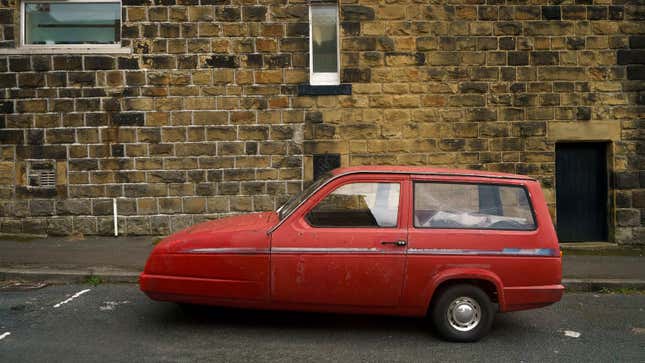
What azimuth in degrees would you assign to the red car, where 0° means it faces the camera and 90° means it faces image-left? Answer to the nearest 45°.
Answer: approximately 90°

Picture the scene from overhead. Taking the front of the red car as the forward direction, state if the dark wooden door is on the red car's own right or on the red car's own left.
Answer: on the red car's own right
